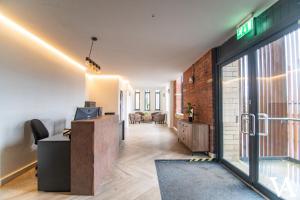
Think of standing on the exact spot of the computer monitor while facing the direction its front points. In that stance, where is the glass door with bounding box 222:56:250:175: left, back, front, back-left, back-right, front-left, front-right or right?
back-left

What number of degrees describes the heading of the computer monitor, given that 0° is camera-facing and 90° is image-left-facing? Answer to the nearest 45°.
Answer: approximately 45°

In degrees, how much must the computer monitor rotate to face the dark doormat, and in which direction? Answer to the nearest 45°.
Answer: approximately 90° to its left
